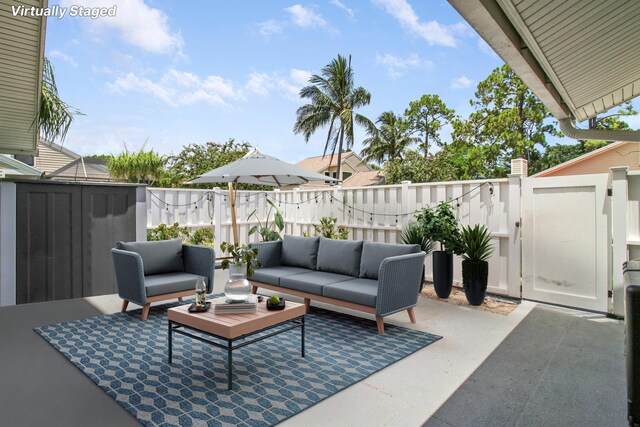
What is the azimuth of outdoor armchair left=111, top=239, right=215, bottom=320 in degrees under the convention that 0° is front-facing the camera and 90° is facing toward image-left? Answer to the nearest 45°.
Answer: approximately 315°

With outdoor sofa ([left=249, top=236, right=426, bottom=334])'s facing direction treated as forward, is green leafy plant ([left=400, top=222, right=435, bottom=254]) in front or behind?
behind

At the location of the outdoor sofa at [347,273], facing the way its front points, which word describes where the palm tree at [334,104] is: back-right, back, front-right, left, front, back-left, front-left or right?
back-right

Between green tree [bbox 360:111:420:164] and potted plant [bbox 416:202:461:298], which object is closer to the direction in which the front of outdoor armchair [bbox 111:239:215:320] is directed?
the potted plant

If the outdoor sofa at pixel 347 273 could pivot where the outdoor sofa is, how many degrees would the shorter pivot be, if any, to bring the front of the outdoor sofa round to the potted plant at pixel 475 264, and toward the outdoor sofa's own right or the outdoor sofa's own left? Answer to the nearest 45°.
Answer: approximately 135° to the outdoor sofa's own left

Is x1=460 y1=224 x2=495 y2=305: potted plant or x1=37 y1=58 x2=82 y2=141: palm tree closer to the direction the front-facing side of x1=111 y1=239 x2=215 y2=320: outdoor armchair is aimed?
the potted plant

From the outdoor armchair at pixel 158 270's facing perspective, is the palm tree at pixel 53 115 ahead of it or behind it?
behind

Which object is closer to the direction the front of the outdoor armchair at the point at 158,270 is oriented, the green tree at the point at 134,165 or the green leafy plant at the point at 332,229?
the green leafy plant

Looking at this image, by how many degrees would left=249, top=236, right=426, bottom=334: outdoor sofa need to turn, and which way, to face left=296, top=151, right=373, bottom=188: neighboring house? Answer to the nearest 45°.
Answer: approximately 135° to its right

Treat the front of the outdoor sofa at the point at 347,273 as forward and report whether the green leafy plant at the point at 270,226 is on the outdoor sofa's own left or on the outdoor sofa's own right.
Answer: on the outdoor sofa's own right

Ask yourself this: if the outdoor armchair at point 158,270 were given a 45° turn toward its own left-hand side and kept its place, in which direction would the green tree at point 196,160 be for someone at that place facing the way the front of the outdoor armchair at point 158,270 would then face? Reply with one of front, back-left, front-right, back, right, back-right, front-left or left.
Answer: left

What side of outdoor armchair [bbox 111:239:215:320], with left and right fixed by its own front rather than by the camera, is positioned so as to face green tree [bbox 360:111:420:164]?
left

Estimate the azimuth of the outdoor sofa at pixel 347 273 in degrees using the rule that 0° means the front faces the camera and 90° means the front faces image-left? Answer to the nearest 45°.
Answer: approximately 45°

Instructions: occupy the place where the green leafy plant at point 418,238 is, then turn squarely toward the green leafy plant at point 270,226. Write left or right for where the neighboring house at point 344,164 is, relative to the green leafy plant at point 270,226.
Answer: right

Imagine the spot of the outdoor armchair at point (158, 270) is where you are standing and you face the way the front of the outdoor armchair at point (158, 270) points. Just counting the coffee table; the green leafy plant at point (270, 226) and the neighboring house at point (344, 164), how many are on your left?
2
